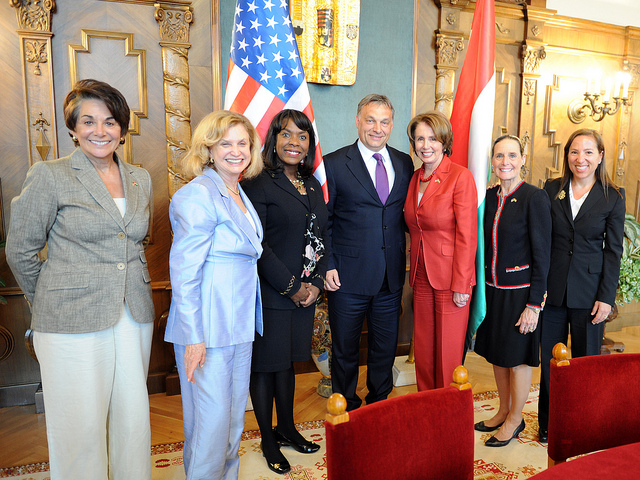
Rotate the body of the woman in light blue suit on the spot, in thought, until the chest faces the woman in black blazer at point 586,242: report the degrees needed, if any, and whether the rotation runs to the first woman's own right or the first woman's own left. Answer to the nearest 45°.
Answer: approximately 45° to the first woman's own left

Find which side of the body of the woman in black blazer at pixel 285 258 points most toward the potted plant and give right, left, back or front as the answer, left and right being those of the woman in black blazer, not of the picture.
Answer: left

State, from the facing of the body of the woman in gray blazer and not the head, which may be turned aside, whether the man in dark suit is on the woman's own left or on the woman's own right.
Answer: on the woman's own left

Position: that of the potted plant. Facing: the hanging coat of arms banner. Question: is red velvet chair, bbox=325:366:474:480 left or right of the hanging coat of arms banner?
left
